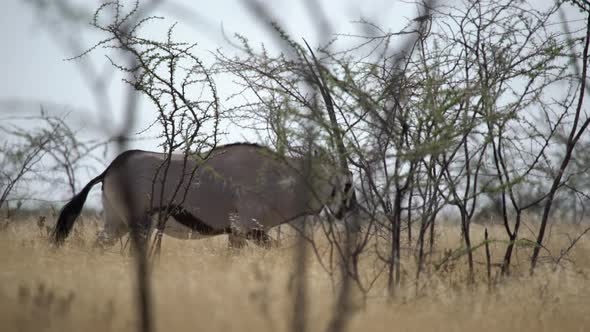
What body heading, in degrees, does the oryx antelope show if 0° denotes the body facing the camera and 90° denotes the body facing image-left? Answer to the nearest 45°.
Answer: approximately 270°
